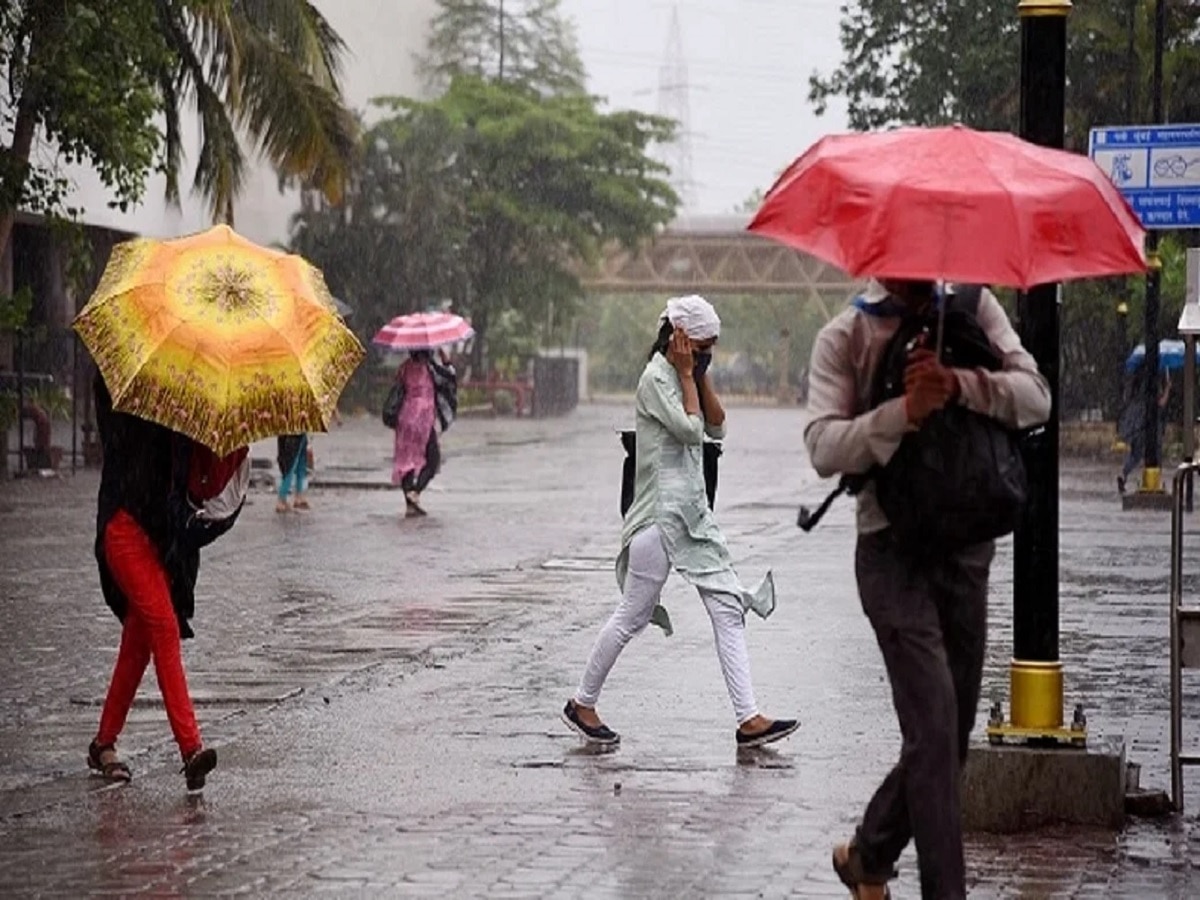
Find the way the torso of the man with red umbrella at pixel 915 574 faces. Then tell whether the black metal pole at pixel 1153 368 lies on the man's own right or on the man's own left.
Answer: on the man's own left

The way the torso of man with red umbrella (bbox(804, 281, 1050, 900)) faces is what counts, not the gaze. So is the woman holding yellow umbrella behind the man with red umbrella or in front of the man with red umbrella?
behind

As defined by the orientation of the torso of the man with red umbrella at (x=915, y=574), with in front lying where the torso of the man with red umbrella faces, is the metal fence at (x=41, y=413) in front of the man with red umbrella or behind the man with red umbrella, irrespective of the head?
behind

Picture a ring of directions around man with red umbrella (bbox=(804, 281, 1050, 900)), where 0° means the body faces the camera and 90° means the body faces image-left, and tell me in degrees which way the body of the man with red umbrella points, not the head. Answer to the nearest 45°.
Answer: approximately 315°
